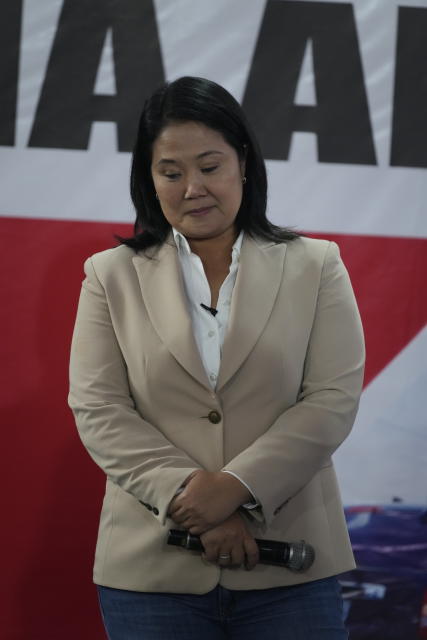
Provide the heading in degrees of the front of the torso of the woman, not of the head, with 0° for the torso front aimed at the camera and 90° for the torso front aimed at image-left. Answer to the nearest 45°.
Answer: approximately 0°
